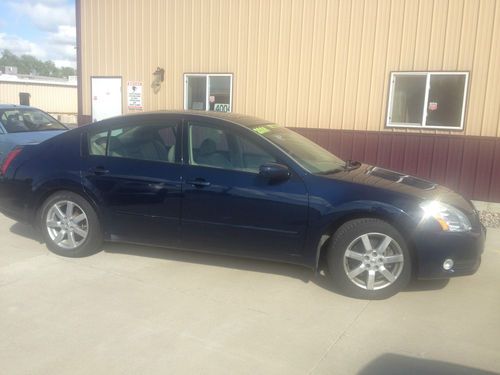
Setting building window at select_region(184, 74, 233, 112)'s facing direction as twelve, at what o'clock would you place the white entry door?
The white entry door is roughly at 4 o'clock from the building window.

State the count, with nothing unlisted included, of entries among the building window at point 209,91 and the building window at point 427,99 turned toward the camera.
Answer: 2

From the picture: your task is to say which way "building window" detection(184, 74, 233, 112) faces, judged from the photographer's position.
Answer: facing the viewer

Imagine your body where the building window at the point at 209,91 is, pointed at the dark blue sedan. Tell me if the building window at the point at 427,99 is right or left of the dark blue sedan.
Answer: left

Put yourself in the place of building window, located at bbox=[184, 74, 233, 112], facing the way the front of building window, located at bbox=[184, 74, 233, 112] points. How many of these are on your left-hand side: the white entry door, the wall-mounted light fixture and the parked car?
0

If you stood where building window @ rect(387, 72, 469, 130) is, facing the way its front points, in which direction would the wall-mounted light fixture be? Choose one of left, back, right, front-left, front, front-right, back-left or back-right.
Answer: right

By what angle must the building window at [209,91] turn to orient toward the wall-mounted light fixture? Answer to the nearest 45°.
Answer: approximately 135° to its right

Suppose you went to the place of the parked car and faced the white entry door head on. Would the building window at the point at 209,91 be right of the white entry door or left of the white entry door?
right

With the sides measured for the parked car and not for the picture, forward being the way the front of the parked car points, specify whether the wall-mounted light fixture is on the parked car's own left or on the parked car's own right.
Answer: on the parked car's own left

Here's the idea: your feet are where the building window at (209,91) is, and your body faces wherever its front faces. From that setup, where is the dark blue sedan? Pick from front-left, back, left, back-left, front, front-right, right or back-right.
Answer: front

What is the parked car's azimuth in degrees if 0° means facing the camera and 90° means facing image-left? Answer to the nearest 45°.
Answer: approximately 315°

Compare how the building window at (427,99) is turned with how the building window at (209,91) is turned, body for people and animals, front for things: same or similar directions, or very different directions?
same or similar directions

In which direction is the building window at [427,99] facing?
toward the camera

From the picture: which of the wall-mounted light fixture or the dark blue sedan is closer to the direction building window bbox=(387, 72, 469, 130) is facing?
the dark blue sedan

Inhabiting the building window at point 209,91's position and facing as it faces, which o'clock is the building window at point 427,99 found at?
the building window at point 427,99 is roughly at 10 o'clock from the building window at point 209,91.
